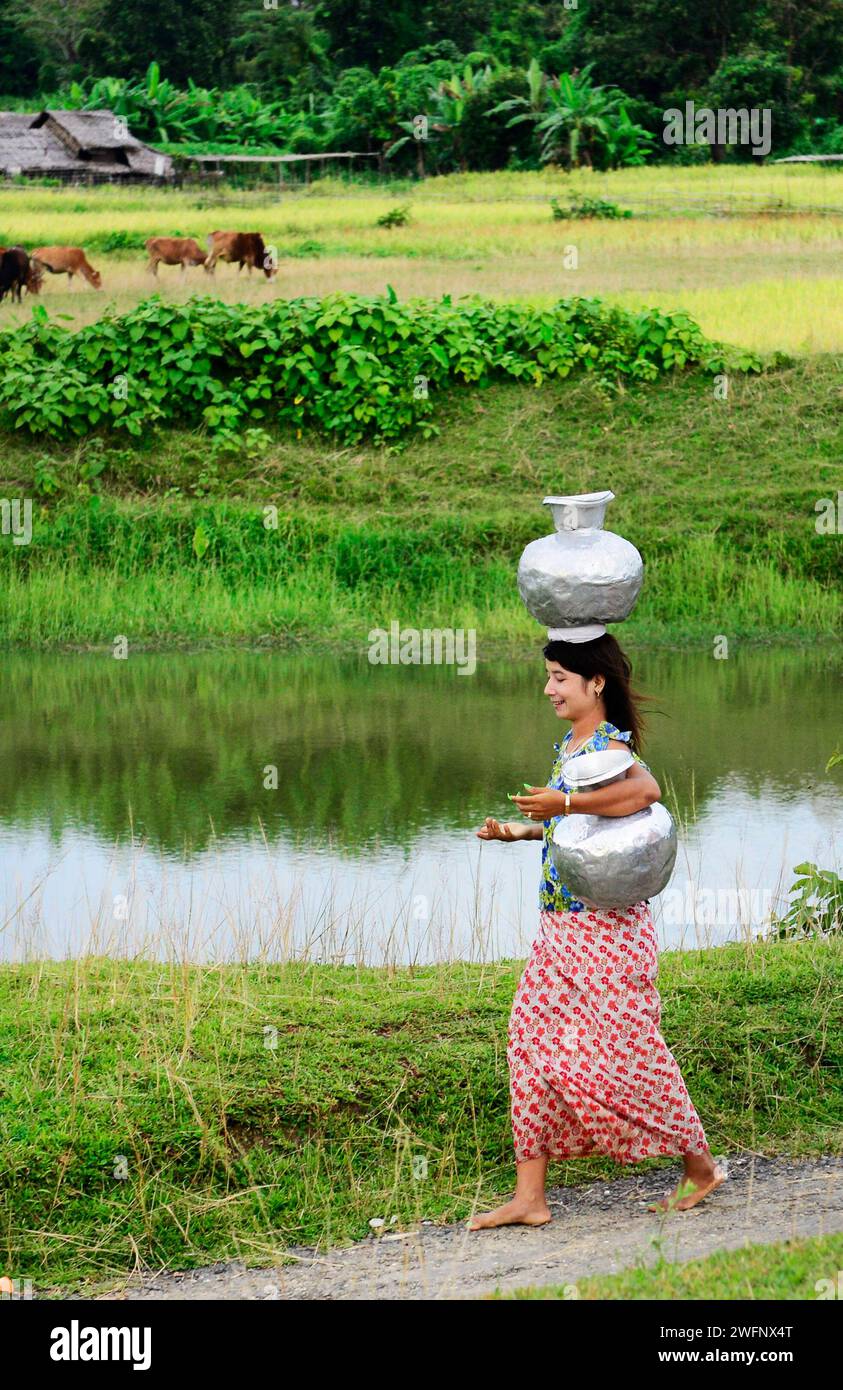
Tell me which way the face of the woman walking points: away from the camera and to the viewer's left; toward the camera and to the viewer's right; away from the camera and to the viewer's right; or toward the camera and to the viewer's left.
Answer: toward the camera and to the viewer's left

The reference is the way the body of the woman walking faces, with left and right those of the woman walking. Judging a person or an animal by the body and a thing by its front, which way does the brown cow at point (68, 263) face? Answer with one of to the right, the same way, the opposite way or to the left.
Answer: the opposite way

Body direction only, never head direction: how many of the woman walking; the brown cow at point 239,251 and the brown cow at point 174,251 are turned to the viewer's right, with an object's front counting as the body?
2

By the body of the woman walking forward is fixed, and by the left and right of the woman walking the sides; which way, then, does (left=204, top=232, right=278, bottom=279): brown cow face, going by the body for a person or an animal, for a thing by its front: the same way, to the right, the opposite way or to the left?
the opposite way

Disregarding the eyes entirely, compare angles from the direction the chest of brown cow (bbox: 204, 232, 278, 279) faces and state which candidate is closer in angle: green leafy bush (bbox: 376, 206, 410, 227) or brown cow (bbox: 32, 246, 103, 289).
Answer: the green leafy bush

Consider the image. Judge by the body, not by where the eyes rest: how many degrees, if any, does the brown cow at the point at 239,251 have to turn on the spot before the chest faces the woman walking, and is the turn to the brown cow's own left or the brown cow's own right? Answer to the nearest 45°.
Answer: approximately 90° to the brown cow's own right

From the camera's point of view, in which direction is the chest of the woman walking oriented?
to the viewer's left

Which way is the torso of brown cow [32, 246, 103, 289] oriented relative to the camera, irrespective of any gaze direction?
to the viewer's right

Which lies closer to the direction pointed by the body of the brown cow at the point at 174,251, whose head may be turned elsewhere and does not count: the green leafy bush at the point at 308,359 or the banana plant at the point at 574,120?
the banana plant

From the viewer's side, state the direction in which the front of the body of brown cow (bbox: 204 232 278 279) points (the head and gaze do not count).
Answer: to the viewer's right

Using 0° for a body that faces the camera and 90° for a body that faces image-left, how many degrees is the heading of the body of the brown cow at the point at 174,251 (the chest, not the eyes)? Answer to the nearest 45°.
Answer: approximately 270°
